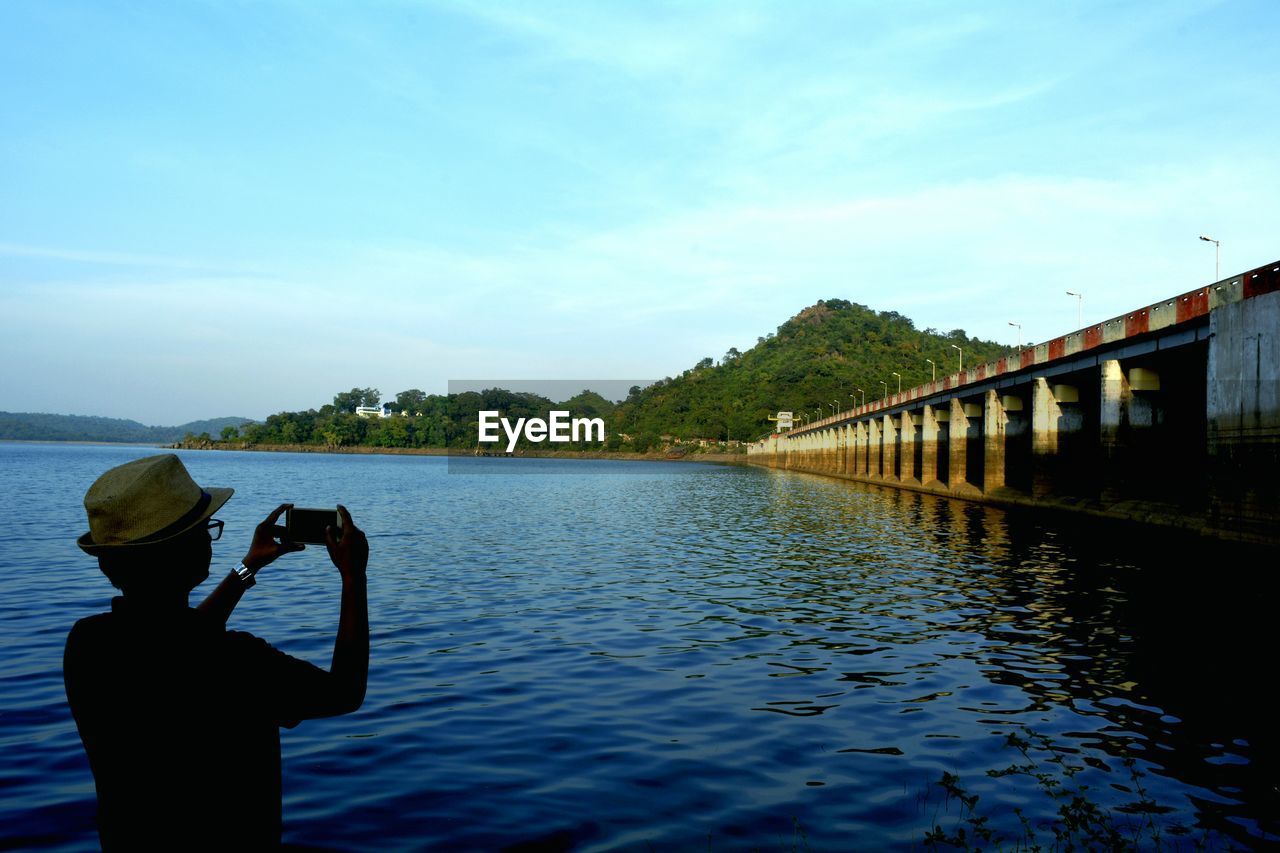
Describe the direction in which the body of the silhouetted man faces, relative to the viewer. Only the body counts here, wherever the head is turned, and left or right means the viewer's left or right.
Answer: facing away from the viewer and to the right of the viewer

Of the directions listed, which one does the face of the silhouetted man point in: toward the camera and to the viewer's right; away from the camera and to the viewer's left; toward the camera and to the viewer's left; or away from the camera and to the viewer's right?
away from the camera and to the viewer's right

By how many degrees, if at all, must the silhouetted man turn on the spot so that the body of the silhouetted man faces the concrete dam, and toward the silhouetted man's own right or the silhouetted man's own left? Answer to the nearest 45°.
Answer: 0° — they already face it
